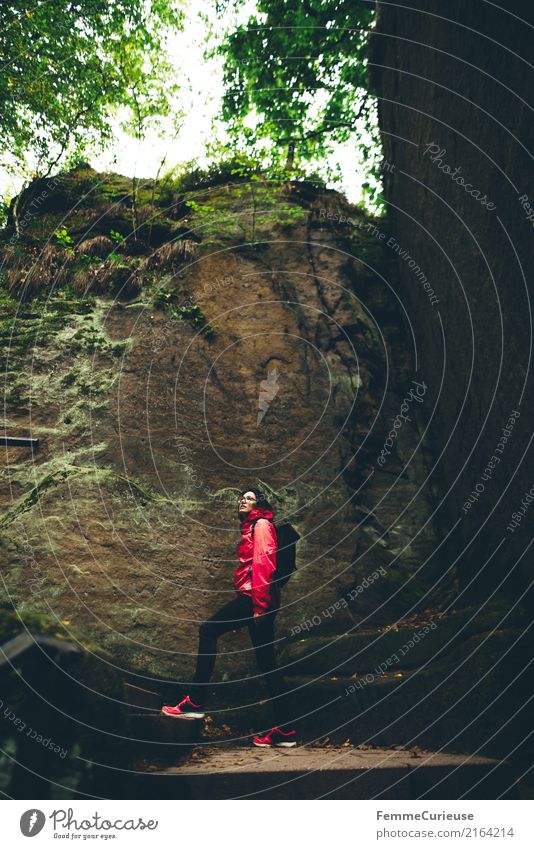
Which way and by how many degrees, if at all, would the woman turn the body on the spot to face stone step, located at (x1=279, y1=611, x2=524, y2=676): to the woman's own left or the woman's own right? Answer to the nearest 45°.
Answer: approximately 135° to the woman's own right

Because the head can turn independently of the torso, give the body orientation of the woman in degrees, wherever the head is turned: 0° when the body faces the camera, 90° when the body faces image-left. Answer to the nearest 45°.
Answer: approximately 90°
